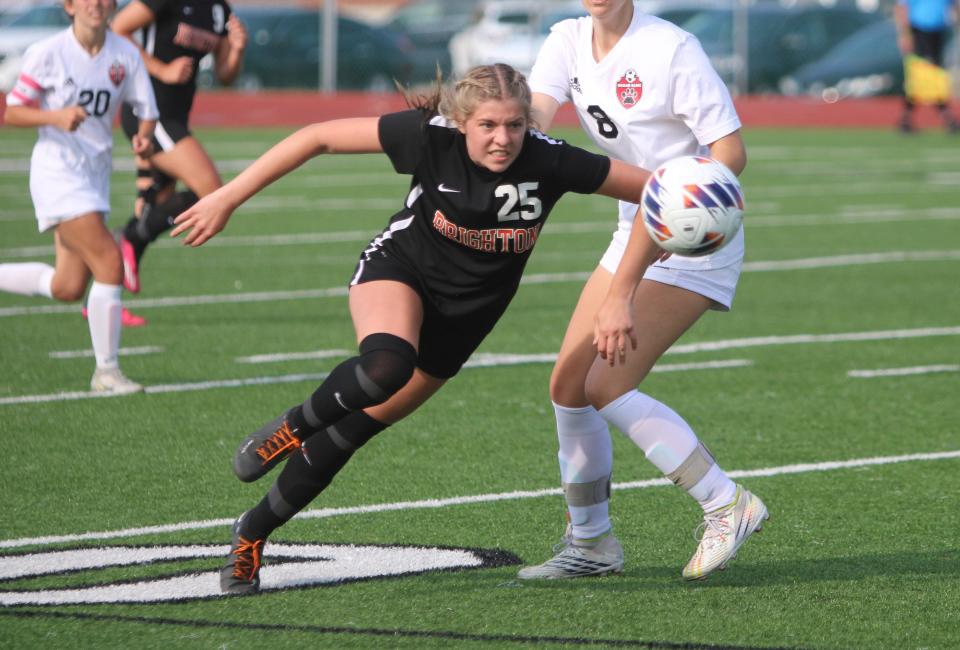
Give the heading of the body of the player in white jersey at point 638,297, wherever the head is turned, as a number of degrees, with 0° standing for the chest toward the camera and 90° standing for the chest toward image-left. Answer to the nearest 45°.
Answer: approximately 45°

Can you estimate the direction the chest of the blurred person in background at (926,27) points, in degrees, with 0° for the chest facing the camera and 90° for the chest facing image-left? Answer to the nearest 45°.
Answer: approximately 0°

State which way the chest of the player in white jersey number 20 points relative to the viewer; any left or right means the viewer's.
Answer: facing the viewer and to the right of the viewer

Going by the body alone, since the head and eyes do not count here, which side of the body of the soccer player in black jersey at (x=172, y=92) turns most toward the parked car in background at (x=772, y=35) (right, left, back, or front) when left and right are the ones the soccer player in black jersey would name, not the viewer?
left

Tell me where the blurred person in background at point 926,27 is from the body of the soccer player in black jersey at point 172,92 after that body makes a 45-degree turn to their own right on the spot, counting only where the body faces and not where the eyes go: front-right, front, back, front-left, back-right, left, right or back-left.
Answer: back-left

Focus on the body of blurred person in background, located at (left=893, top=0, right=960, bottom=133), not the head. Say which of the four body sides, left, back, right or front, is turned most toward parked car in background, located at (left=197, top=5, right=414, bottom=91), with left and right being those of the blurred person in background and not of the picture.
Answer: right

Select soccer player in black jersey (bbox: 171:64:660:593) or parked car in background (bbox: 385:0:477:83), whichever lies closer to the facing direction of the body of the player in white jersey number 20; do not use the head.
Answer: the soccer player in black jersey

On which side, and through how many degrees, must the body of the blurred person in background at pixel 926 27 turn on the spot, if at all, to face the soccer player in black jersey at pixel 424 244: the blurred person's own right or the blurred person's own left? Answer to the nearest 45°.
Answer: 0° — they already face them

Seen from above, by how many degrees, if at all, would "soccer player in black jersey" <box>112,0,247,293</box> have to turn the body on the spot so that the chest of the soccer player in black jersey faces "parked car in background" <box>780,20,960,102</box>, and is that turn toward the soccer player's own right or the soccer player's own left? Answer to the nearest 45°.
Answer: approximately 90° to the soccer player's own left

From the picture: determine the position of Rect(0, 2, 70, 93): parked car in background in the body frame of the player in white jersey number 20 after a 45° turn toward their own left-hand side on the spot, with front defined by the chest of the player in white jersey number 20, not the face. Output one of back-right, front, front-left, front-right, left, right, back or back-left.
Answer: left
